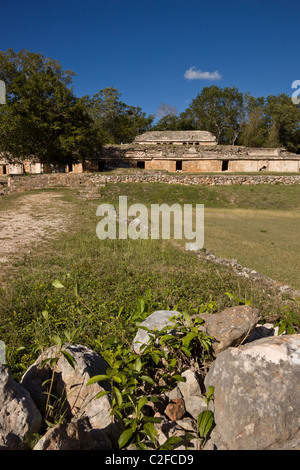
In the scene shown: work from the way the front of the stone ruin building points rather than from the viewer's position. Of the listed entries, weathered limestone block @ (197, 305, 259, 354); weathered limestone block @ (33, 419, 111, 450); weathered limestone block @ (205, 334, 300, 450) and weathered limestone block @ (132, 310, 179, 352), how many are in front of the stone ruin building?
4

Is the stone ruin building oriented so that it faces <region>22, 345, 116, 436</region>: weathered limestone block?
yes

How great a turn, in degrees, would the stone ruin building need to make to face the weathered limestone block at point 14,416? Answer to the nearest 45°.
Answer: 0° — it already faces it

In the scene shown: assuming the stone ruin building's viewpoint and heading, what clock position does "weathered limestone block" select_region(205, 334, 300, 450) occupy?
The weathered limestone block is roughly at 12 o'clock from the stone ruin building.

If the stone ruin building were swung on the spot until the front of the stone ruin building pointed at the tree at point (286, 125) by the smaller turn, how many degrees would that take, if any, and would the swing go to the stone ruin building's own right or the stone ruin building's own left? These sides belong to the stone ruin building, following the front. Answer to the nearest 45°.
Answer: approximately 135° to the stone ruin building's own left

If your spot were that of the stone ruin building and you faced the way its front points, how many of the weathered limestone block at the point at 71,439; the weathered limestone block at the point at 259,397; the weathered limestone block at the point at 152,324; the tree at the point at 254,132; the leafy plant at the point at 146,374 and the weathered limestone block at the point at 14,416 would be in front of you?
5

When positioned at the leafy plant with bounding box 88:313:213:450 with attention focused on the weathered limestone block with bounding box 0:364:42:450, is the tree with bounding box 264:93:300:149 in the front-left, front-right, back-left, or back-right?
back-right

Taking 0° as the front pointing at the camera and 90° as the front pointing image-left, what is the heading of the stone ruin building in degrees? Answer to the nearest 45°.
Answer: approximately 0°

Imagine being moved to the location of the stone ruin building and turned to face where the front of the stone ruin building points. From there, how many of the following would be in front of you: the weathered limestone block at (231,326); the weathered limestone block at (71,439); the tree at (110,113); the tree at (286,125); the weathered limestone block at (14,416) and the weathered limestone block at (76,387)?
4

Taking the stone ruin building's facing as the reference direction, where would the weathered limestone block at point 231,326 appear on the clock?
The weathered limestone block is roughly at 12 o'clock from the stone ruin building.
